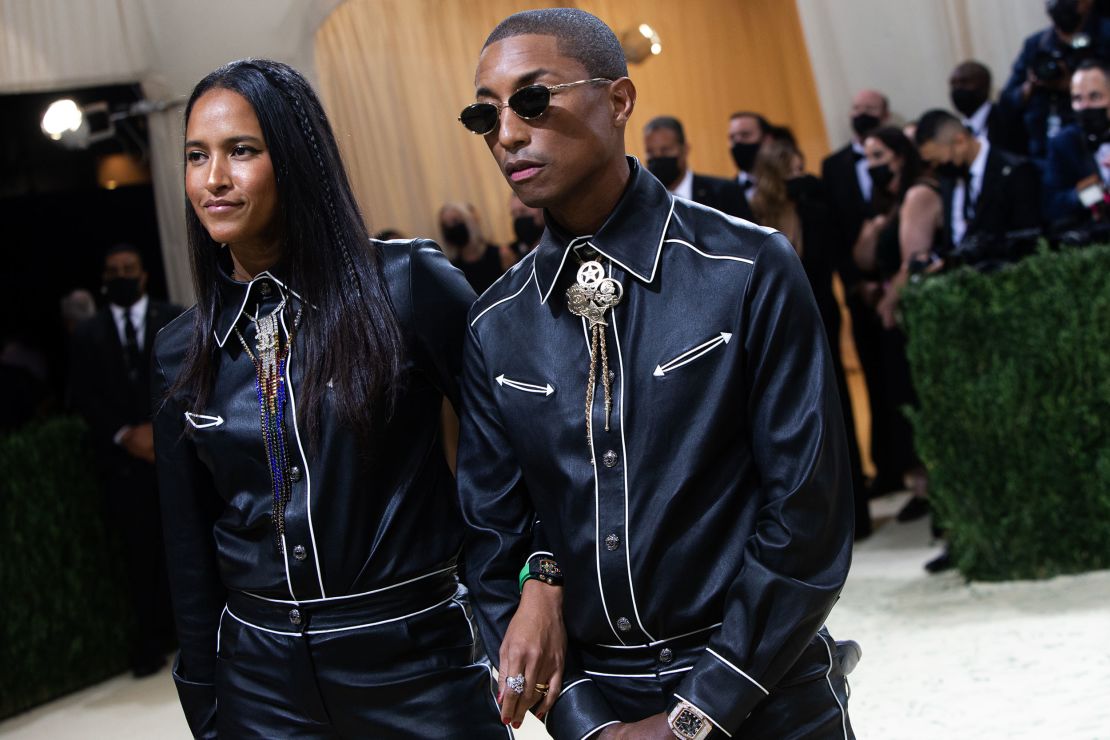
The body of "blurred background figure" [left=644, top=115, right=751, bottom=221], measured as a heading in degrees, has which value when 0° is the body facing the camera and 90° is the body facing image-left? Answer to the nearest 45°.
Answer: approximately 45°

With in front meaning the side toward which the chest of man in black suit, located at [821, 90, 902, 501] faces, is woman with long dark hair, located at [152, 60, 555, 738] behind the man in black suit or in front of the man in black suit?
in front

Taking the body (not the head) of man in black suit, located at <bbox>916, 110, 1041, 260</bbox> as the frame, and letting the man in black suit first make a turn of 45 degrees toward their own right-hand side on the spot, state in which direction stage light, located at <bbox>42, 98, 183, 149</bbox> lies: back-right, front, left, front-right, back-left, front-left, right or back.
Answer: front

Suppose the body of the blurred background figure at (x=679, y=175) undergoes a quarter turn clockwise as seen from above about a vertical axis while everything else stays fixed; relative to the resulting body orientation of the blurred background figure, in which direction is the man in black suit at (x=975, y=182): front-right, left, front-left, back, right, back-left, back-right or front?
back-right

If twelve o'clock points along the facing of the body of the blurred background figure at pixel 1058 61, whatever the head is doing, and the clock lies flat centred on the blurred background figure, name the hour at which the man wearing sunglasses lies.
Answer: The man wearing sunglasses is roughly at 12 o'clock from the blurred background figure.

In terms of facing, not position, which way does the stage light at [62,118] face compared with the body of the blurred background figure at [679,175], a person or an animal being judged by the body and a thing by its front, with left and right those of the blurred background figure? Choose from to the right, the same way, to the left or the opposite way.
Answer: the same way

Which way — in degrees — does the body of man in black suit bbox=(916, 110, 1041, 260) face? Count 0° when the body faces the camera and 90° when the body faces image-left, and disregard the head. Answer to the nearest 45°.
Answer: approximately 45°

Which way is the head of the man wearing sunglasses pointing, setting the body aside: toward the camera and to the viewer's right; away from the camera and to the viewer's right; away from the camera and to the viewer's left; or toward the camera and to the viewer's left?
toward the camera and to the viewer's left

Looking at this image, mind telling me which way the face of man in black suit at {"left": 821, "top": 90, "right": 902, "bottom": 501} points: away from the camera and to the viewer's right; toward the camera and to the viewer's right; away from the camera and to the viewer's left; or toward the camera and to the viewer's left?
toward the camera and to the viewer's left
